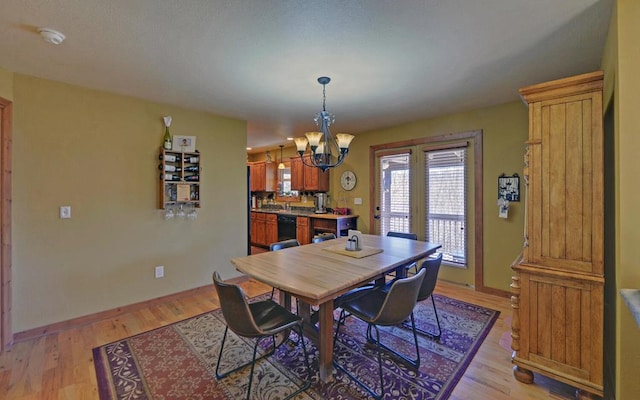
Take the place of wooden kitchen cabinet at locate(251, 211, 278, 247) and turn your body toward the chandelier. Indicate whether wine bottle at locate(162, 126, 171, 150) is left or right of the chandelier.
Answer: right

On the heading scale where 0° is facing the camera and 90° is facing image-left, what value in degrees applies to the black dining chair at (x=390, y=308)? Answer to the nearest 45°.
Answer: approximately 135°

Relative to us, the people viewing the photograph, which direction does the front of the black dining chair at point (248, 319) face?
facing away from the viewer and to the right of the viewer

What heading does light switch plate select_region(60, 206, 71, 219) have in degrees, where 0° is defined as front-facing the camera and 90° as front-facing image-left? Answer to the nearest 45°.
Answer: approximately 0°

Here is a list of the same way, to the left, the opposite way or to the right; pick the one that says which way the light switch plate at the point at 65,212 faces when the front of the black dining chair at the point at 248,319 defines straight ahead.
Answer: to the right
